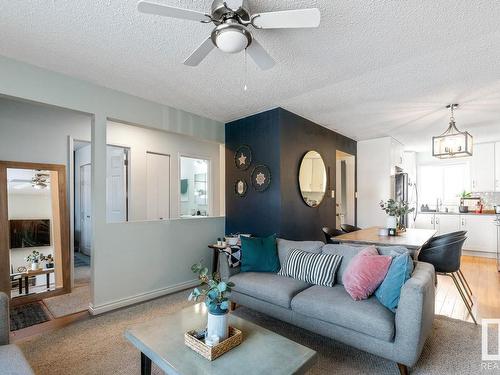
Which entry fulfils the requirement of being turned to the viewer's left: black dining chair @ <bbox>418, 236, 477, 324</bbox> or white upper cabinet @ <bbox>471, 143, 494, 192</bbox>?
the black dining chair

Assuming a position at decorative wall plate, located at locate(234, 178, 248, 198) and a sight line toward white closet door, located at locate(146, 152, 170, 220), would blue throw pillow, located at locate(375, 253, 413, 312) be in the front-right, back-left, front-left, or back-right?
back-left

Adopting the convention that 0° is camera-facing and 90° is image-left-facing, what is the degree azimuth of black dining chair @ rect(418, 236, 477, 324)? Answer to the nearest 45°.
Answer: approximately 90°

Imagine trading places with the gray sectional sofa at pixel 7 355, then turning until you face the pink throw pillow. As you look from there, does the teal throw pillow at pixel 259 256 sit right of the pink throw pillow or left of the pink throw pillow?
left

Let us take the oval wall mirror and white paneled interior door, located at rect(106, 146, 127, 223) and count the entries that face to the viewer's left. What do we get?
0

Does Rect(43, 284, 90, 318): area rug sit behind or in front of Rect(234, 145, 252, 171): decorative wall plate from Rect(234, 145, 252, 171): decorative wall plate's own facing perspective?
in front

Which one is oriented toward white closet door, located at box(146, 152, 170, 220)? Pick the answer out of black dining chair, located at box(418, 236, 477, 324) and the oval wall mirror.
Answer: the black dining chair

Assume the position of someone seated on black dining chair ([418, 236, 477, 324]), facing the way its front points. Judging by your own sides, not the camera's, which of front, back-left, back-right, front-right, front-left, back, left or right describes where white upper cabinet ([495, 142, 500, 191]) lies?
right

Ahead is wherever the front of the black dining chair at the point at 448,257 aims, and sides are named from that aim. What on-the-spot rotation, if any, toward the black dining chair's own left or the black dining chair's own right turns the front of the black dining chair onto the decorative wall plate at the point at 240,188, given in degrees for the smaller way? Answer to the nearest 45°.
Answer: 0° — it already faces it

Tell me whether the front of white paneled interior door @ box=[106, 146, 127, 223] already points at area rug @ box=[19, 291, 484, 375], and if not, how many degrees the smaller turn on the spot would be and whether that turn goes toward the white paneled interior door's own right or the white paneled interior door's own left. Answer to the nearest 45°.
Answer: approximately 45° to the white paneled interior door's own right

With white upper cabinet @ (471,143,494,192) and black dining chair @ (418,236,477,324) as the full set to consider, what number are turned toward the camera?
1

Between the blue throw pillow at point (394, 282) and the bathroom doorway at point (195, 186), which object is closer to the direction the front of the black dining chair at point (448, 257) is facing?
the bathroom doorway
